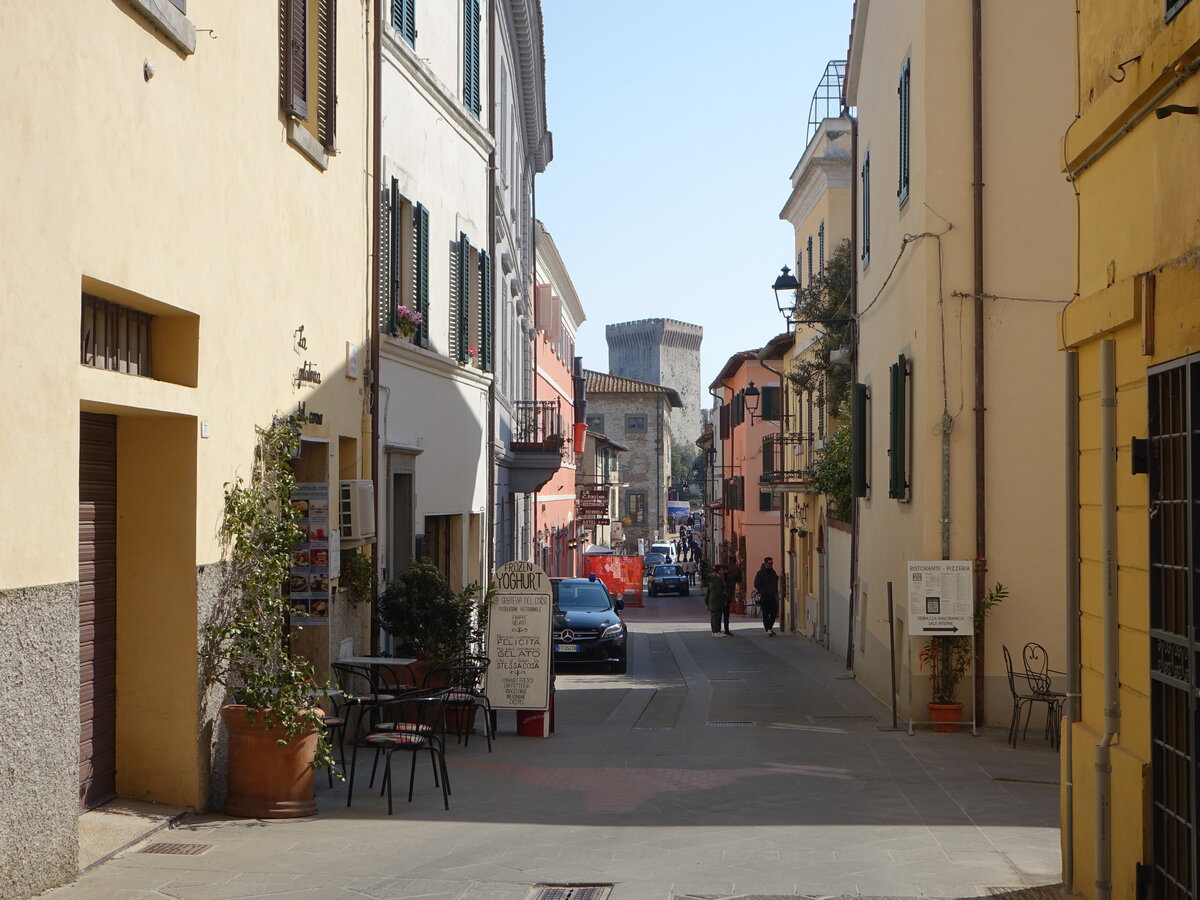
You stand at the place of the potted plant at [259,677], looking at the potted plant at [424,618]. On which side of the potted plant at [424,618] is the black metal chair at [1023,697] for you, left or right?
right

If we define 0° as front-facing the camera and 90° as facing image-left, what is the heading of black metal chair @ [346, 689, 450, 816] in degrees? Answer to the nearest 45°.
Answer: approximately 45°

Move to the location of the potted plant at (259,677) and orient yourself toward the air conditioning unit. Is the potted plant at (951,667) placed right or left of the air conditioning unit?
right

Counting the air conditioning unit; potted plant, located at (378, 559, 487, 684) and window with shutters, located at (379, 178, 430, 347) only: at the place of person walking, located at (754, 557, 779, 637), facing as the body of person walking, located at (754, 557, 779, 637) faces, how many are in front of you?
3

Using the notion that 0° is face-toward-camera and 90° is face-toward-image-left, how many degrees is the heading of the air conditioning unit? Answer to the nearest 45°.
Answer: approximately 315°

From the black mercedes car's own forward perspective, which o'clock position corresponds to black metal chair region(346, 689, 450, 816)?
The black metal chair is roughly at 12 o'clock from the black mercedes car.

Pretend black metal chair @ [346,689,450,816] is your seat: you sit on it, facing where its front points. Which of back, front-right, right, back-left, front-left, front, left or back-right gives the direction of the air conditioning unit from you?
back-right
